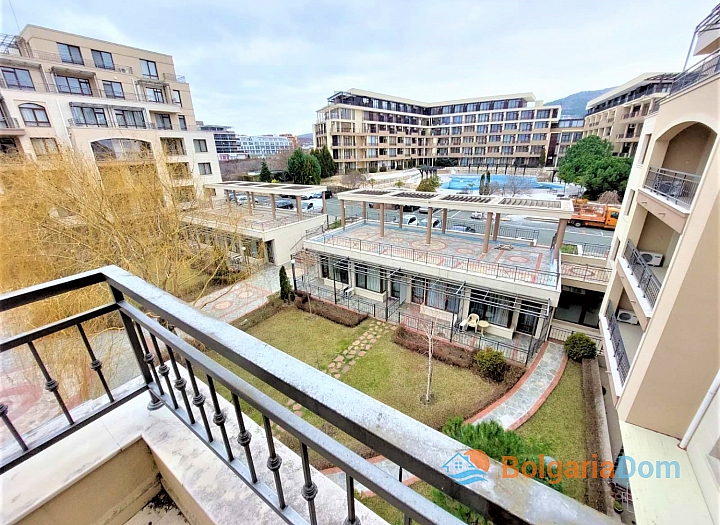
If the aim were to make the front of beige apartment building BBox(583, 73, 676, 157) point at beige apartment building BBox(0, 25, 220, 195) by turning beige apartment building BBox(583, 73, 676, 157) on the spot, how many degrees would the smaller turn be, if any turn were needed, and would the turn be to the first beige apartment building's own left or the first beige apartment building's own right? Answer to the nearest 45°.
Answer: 0° — it already faces it

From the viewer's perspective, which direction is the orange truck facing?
to the viewer's right

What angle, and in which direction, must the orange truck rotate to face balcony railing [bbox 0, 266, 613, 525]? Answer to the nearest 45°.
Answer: approximately 90° to its right

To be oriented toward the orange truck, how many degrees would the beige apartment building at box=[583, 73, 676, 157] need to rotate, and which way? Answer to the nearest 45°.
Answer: approximately 45° to its left

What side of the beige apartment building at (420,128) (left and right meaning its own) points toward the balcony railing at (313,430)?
front

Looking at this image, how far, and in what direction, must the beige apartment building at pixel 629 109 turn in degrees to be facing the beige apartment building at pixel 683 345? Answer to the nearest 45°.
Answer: approximately 45° to its left

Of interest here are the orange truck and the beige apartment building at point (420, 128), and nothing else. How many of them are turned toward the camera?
1

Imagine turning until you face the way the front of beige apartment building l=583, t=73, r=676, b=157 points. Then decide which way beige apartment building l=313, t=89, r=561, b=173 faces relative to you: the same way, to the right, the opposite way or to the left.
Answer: to the left

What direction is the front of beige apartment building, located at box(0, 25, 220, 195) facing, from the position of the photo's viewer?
facing the viewer and to the right of the viewer

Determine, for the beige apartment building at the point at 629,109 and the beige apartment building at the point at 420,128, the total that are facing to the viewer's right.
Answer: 0

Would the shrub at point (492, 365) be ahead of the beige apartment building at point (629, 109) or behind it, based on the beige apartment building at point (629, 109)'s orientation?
ahead

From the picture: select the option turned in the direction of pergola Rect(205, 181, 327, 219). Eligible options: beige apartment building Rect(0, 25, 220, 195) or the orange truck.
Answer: the beige apartment building

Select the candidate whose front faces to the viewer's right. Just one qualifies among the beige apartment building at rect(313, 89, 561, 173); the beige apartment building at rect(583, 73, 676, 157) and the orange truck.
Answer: the orange truck

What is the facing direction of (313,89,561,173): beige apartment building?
toward the camera

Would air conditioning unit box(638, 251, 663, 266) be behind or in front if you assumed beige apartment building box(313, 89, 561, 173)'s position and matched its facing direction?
in front
